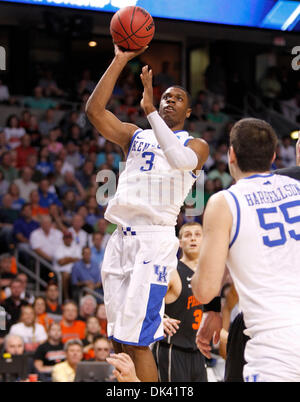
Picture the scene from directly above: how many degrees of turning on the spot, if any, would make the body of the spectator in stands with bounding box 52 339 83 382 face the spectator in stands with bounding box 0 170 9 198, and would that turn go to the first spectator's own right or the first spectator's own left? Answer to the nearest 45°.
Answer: approximately 135° to the first spectator's own left

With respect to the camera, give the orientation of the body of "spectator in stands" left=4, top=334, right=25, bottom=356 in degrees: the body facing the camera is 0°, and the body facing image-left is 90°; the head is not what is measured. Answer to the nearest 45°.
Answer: approximately 315°

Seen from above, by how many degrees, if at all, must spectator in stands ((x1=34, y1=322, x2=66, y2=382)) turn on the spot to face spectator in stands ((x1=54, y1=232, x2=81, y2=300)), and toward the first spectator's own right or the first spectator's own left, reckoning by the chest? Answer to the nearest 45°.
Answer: approximately 135° to the first spectator's own left

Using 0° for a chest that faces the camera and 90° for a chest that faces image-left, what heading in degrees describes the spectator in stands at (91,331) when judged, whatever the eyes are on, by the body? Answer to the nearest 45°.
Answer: approximately 0°

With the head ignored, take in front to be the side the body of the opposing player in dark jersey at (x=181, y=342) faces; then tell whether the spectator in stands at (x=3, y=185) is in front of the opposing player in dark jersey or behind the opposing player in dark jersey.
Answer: behind

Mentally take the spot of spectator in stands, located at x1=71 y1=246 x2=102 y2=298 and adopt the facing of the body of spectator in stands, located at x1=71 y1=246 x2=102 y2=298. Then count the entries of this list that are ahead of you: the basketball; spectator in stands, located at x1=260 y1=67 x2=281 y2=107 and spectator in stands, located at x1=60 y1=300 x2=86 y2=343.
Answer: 2

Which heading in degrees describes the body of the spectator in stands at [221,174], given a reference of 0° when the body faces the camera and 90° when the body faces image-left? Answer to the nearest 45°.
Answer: approximately 0°

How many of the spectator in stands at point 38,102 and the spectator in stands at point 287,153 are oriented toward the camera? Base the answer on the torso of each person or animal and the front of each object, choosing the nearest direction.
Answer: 2
